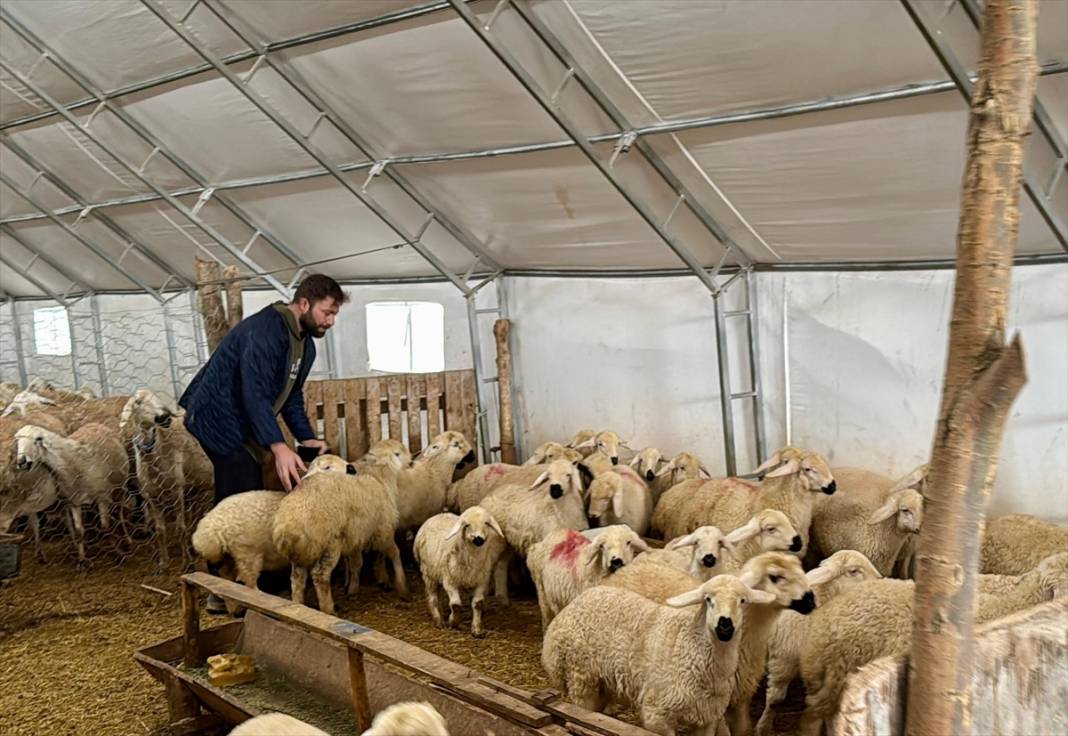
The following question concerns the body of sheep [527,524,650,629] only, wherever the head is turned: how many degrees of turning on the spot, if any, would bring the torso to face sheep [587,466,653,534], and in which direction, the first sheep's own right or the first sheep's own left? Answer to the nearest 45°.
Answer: approximately 90° to the first sheep's own left

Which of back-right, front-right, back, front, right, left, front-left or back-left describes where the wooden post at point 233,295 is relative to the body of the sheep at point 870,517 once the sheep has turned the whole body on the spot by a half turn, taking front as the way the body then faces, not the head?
front-left

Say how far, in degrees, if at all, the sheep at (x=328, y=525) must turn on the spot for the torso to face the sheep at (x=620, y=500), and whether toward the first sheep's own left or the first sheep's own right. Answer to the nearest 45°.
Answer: approximately 45° to the first sheep's own right

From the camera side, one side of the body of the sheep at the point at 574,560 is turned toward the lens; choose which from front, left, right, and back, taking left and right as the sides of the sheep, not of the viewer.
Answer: right

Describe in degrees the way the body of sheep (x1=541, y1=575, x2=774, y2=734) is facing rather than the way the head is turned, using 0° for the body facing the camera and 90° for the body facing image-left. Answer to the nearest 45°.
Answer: approximately 315°

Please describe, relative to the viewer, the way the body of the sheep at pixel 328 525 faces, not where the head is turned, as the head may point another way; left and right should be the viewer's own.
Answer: facing away from the viewer and to the right of the viewer
